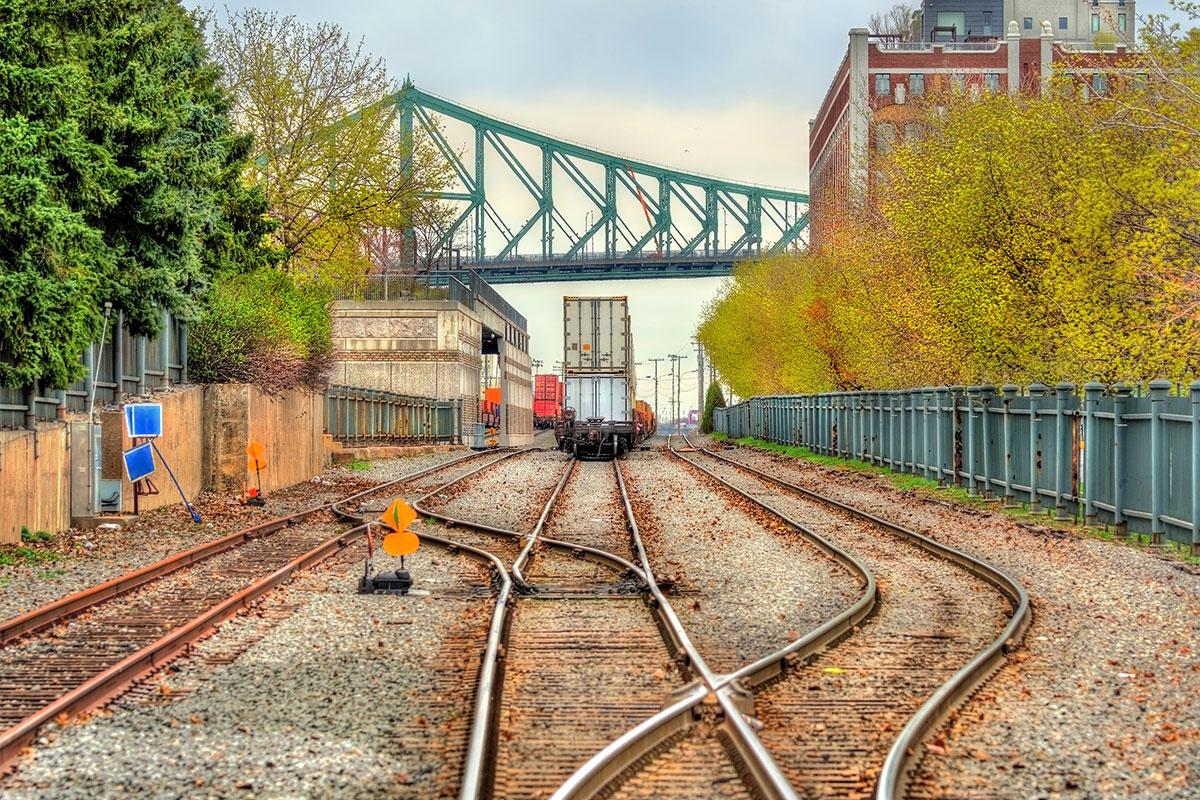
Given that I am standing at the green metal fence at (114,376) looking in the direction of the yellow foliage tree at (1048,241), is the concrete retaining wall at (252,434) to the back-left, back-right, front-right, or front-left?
front-left

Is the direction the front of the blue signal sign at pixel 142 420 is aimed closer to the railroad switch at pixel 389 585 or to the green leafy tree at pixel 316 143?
the railroad switch

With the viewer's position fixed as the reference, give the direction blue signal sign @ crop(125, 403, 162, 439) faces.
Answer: facing the viewer

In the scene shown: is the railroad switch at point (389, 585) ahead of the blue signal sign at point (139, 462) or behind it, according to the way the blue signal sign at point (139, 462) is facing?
ahead

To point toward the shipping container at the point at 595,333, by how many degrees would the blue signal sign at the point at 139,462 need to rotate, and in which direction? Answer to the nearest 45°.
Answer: approximately 135° to its left

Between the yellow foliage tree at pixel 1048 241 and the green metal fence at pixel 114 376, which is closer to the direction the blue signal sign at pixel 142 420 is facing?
the yellow foliage tree

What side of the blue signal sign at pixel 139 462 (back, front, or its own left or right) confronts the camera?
front
